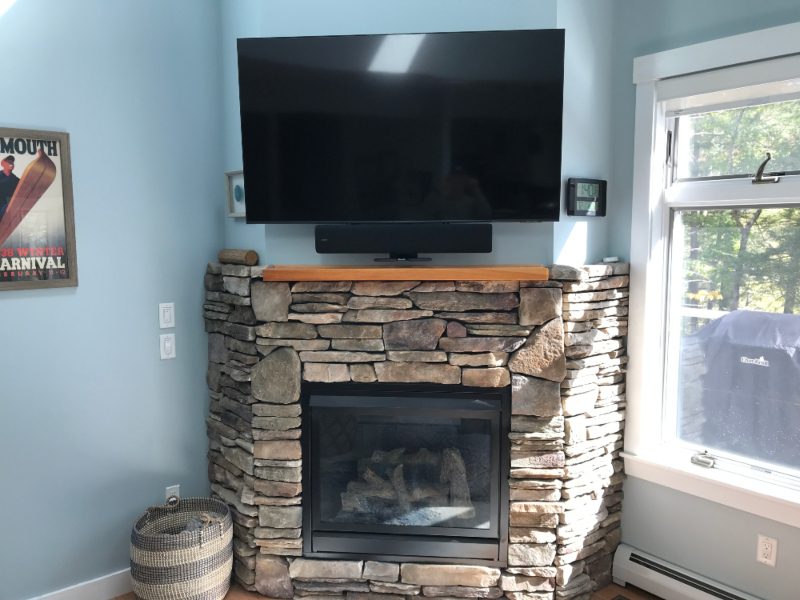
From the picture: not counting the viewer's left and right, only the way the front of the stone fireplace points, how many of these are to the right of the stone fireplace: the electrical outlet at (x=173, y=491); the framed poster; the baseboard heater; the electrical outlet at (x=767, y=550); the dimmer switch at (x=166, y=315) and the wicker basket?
4

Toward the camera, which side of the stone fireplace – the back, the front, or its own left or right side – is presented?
front

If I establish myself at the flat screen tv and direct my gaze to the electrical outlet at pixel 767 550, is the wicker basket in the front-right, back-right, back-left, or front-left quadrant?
back-right

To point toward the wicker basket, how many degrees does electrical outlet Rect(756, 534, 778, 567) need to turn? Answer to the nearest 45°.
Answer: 0° — it already faces it

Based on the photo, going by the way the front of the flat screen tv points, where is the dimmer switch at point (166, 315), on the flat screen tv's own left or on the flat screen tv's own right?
on the flat screen tv's own right

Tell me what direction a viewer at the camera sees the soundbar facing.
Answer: facing the viewer

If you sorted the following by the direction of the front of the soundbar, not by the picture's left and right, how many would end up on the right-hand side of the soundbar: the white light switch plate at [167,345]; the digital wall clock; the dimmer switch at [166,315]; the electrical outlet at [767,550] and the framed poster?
3

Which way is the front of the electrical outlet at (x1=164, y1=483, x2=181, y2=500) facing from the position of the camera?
facing the viewer and to the right of the viewer

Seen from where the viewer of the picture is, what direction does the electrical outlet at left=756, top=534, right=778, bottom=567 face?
facing the viewer and to the left of the viewer

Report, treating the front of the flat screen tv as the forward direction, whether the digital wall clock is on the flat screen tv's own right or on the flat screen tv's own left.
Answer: on the flat screen tv's own left

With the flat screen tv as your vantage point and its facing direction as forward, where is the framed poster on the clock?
The framed poster is roughly at 3 o'clock from the flat screen tv.

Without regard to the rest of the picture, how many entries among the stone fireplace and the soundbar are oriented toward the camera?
2
